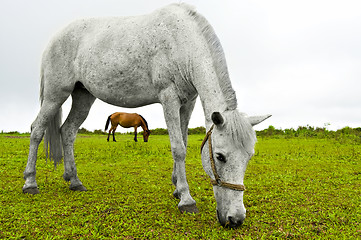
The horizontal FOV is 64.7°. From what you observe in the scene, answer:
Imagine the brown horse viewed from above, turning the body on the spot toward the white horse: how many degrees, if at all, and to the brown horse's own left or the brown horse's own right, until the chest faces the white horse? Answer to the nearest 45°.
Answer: approximately 90° to the brown horse's own right

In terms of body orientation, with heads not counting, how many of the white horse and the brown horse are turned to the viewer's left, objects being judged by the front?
0

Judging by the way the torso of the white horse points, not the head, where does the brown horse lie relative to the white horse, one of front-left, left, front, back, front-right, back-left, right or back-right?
back-left

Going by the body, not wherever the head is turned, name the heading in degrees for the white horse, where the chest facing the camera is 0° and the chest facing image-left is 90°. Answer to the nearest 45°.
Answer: approximately 315°

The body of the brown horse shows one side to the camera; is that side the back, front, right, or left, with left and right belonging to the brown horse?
right
